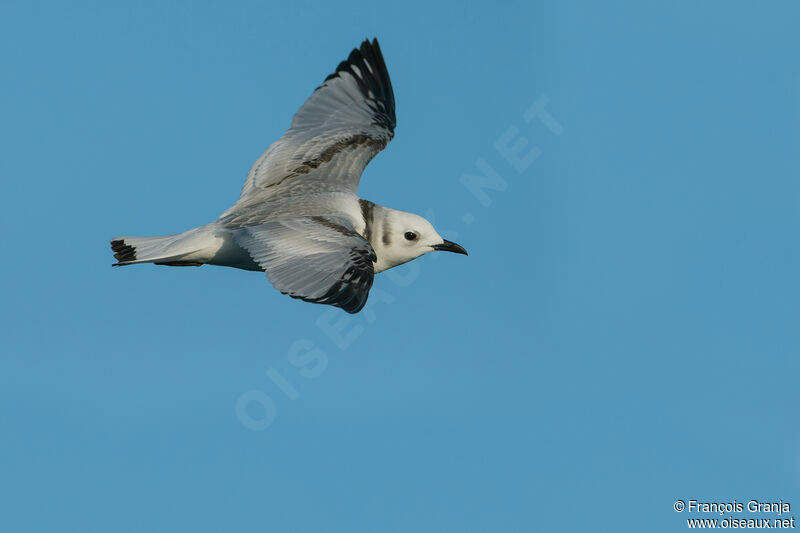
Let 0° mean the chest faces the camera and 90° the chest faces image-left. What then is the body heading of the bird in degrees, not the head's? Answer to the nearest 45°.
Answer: approximately 270°
